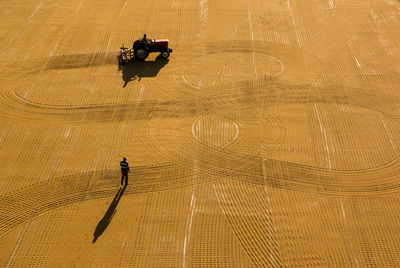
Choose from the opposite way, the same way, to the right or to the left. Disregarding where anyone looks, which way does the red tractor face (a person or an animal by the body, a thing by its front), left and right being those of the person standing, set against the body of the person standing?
to the right

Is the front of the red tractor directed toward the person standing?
no

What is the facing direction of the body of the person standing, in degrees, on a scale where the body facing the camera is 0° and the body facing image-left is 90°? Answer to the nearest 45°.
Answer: approximately 180°

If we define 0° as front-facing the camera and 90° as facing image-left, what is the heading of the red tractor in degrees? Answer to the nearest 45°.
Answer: approximately 270°

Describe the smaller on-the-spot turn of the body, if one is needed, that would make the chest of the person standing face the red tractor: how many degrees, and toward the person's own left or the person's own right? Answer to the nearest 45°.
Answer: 0° — they already face it

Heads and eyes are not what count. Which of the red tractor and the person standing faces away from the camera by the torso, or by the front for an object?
the person standing
